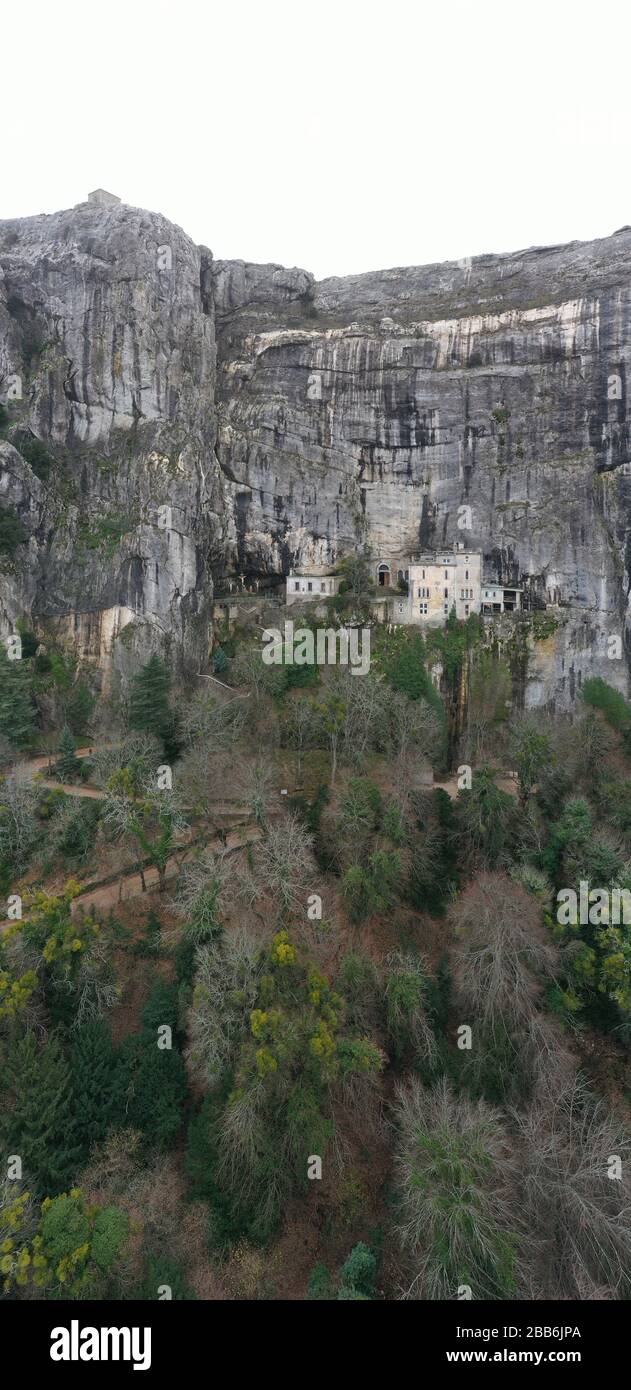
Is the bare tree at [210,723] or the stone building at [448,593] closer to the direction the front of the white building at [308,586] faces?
the bare tree

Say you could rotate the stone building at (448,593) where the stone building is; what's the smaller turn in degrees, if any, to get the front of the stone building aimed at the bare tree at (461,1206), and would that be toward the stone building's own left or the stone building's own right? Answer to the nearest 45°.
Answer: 0° — it already faces it

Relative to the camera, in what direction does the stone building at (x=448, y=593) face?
facing the viewer

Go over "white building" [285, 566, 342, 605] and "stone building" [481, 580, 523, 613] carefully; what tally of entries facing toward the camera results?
2

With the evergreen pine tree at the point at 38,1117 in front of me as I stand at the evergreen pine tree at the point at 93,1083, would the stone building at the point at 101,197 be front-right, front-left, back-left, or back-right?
back-right

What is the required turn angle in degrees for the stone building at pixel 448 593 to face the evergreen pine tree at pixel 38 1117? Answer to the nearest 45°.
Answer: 0° — it already faces it

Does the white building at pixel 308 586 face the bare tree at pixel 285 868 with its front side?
yes

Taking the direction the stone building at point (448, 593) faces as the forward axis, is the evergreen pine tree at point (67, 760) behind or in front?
in front

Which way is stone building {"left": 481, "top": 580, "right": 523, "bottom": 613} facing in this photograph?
toward the camera

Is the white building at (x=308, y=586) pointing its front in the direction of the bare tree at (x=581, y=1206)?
yes

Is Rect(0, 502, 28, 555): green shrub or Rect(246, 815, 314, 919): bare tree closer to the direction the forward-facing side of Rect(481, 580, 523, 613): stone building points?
the bare tree

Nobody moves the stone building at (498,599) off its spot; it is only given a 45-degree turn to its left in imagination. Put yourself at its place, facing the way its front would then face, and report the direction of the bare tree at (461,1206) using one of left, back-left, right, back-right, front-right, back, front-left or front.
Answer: front-right

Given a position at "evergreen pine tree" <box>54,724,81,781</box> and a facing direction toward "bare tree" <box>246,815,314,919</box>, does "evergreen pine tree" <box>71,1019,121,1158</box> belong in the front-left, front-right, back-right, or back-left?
front-right
